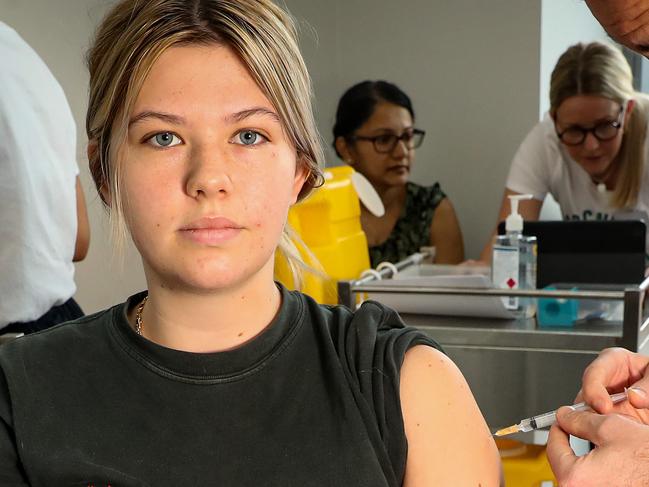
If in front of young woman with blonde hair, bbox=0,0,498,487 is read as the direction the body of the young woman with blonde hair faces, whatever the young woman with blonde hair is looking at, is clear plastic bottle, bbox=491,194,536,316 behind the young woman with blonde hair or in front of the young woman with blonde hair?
behind

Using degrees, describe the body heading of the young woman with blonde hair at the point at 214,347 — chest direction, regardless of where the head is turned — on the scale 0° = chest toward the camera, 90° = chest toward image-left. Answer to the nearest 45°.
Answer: approximately 0°

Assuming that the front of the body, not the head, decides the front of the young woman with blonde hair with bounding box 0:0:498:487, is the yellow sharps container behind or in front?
behind

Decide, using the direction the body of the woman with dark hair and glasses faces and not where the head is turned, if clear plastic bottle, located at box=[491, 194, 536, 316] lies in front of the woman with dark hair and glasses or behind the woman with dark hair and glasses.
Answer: in front

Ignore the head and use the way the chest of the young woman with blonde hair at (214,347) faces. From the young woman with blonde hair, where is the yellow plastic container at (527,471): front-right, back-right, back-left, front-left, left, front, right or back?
back-left

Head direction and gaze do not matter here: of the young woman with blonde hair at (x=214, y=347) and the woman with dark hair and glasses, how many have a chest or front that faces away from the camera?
0

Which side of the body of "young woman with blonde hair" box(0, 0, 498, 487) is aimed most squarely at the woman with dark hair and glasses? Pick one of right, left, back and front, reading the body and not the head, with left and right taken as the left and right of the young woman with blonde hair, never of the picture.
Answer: back

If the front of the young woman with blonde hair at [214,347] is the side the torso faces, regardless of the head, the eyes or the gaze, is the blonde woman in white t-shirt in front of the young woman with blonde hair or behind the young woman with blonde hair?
behind

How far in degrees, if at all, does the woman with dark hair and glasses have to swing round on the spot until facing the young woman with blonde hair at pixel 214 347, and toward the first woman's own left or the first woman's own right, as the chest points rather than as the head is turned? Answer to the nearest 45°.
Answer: approximately 45° to the first woman's own right

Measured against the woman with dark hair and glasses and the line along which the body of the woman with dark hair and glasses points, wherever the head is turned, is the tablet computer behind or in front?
in front

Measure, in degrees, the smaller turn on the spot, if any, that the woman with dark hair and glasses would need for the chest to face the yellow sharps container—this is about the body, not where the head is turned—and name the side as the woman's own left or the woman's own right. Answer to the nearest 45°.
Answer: approximately 45° to the woman's own right
